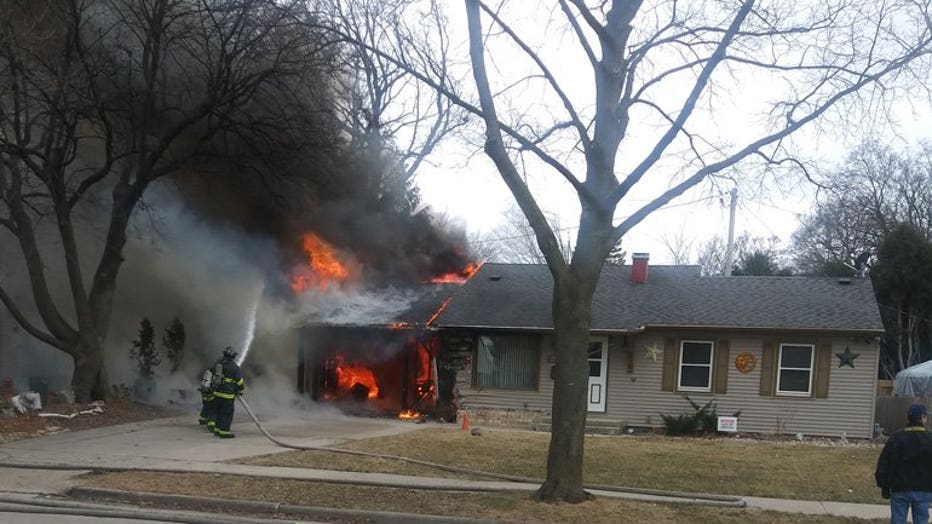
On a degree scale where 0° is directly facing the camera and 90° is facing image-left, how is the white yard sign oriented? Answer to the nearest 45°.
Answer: approximately 0°

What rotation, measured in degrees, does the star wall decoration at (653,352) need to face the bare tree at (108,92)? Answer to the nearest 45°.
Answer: approximately 90° to its right

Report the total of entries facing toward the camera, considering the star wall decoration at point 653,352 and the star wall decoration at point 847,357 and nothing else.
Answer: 2

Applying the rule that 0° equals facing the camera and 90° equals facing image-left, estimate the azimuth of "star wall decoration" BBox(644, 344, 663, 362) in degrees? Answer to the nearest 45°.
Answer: approximately 0°

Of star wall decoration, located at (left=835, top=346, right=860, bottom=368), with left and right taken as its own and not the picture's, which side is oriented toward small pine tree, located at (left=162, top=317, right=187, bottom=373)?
right
